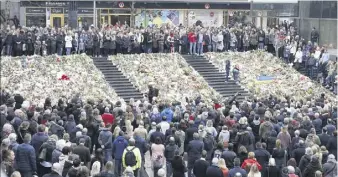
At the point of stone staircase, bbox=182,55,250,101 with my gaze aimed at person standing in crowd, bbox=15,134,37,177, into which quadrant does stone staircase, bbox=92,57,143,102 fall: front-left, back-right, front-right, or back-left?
front-right

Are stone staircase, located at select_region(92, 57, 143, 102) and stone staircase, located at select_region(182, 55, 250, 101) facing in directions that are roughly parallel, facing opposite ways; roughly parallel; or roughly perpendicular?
roughly parallel

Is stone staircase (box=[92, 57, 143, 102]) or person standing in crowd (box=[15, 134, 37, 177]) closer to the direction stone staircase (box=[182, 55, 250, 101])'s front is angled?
the person standing in crowd

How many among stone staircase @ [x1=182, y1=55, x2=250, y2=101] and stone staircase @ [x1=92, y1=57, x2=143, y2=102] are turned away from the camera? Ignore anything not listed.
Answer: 0

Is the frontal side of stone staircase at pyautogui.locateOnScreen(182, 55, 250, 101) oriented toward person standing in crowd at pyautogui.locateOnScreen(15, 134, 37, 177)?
no

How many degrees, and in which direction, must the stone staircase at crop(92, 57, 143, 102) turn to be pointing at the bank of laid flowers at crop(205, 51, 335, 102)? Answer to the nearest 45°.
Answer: approximately 45° to its left

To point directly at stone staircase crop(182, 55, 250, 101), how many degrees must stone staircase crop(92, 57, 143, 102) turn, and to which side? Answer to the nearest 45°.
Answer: approximately 45° to its left

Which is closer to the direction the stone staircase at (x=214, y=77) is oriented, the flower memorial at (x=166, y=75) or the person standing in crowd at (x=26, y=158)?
the person standing in crowd

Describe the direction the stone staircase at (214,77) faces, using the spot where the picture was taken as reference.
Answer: facing the viewer and to the right of the viewer

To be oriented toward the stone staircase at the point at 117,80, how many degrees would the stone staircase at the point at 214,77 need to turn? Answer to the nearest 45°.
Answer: approximately 90° to its right

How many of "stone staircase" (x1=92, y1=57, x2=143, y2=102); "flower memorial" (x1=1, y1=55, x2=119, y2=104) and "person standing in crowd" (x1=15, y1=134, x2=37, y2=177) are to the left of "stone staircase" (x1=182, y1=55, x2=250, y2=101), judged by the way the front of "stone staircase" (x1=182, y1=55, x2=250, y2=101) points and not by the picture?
0
